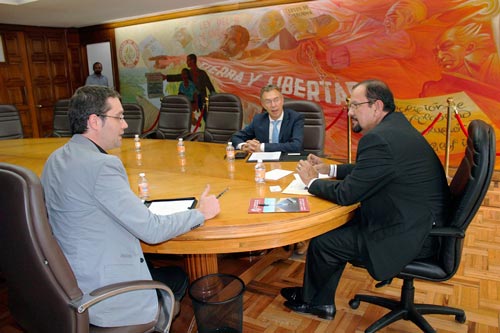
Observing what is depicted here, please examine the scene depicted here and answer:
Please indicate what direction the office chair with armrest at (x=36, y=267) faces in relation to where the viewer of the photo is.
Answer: facing away from the viewer and to the right of the viewer

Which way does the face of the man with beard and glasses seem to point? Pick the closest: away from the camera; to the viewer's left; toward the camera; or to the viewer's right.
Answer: to the viewer's left

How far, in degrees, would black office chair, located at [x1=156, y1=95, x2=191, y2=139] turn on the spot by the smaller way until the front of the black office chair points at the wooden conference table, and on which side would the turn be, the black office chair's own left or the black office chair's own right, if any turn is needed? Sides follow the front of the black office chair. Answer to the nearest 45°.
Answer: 0° — it already faces it

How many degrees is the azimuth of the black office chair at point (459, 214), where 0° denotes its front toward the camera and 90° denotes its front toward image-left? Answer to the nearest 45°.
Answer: approximately 90°

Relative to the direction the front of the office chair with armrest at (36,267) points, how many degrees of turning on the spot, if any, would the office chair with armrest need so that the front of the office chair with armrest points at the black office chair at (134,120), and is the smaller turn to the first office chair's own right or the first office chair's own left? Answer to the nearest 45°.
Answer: approximately 45° to the first office chair's own left

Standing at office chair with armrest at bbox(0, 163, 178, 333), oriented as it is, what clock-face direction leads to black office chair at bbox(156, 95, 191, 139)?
The black office chair is roughly at 11 o'clock from the office chair with armrest.

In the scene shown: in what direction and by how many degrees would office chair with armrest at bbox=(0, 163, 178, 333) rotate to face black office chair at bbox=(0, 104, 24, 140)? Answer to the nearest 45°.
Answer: approximately 45° to its left

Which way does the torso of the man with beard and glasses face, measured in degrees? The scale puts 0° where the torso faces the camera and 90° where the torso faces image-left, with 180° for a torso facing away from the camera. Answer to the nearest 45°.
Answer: approximately 90°

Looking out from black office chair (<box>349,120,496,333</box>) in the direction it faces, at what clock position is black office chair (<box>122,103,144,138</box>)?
black office chair (<box>122,103,144,138</box>) is roughly at 1 o'clock from black office chair (<box>349,120,496,333</box>).
